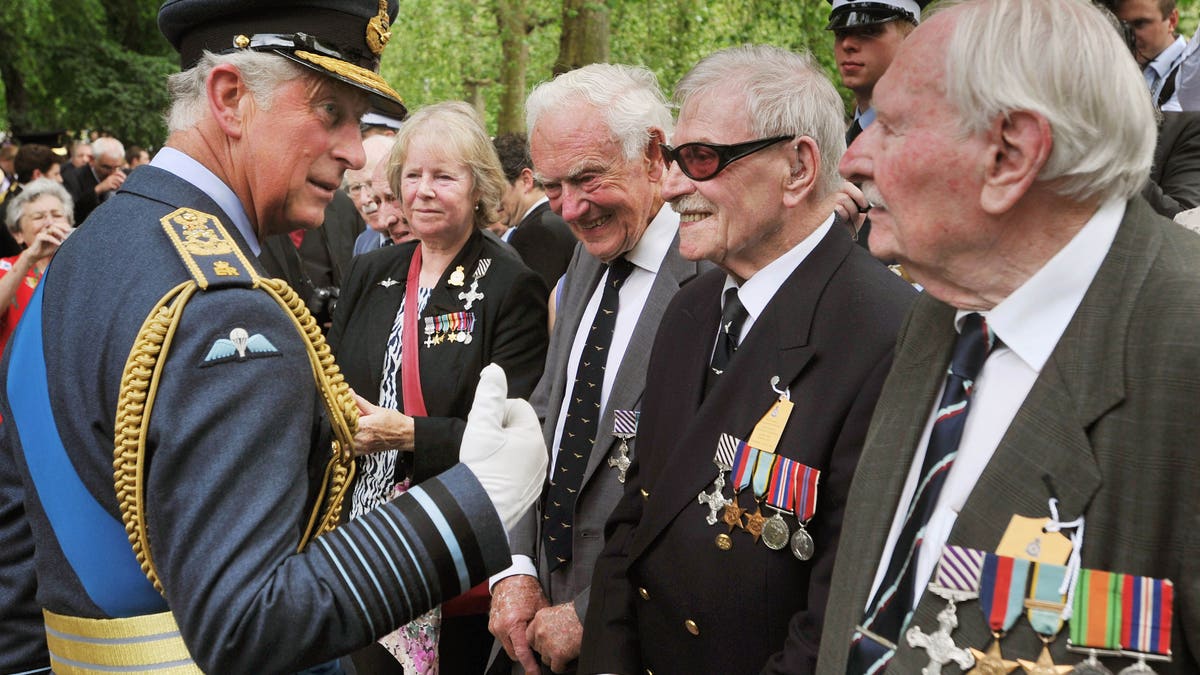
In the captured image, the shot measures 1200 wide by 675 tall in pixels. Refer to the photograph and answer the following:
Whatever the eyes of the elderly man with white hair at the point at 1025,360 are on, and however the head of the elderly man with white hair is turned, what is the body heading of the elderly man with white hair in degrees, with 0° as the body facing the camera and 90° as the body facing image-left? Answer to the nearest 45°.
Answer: approximately 45°

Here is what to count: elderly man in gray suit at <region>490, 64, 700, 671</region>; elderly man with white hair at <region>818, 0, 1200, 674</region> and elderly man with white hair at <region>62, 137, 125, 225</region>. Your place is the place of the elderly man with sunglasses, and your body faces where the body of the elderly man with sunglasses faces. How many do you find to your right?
2

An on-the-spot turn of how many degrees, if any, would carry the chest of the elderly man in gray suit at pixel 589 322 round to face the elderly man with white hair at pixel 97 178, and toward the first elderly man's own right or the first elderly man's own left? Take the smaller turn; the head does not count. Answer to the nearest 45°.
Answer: approximately 90° to the first elderly man's own right

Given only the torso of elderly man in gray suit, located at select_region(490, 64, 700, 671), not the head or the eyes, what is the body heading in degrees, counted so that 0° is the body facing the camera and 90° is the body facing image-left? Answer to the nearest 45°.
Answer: approximately 45°

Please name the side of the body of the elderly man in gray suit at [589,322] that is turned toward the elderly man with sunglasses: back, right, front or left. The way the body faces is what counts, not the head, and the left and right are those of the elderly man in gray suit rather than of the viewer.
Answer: left

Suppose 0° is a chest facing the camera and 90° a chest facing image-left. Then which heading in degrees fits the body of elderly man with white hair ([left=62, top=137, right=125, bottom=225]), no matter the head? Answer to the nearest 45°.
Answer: approximately 315°
